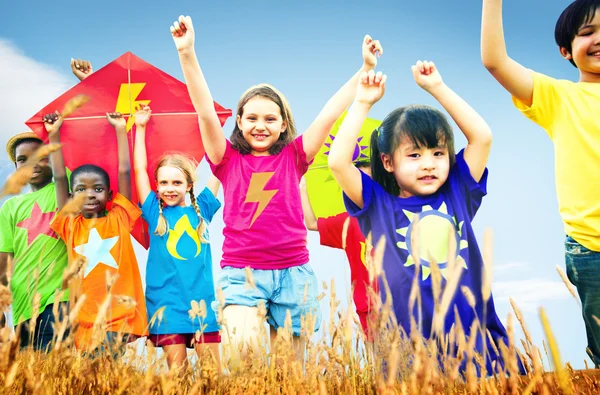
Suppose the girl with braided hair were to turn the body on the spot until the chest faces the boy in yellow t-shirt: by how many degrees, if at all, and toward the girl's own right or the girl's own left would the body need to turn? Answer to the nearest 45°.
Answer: approximately 45° to the girl's own left

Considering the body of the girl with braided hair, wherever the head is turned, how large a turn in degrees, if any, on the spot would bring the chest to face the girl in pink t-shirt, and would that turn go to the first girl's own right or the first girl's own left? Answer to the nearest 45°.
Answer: approximately 45° to the first girl's own left

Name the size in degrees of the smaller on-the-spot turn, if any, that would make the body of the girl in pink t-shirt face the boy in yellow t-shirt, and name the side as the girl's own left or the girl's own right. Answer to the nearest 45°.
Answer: approximately 90° to the girl's own left

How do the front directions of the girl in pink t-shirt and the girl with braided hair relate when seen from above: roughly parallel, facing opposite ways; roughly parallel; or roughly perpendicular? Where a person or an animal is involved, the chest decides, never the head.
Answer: roughly parallel

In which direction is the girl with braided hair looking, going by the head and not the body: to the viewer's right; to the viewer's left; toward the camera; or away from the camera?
toward the camera

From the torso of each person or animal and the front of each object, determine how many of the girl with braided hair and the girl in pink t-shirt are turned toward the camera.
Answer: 2

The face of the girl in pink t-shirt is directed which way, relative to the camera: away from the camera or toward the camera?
toward the camera

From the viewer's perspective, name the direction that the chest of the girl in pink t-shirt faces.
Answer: toward the camera
